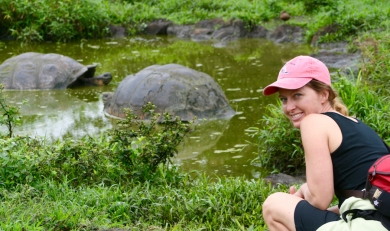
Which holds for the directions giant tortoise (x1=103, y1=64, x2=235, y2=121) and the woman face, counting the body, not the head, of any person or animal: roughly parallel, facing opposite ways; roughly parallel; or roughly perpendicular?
roughly parallel

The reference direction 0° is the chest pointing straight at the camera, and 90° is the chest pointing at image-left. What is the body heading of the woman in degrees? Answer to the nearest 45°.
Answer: approximately 90°

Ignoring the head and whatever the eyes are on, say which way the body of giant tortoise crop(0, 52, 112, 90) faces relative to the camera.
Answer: to the viewer's right

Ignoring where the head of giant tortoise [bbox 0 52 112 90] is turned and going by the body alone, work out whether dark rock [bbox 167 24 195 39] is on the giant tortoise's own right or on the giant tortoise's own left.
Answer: on the giant tortoise's own left

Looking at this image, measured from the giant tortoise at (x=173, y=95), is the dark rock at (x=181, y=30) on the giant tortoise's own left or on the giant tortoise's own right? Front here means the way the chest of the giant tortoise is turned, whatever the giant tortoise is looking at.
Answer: on the giant tortoise's own right

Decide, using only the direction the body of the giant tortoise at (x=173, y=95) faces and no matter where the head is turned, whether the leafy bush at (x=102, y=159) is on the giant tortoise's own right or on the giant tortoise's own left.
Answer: on the giant tortoise's own left

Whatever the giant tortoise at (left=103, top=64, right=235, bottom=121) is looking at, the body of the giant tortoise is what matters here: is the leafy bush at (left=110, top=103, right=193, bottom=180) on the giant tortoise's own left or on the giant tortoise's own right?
on the giant tortoise's own left

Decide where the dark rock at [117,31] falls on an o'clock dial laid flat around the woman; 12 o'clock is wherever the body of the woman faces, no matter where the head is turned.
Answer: The dark rock is roughly at 2 o'clock from the woman.

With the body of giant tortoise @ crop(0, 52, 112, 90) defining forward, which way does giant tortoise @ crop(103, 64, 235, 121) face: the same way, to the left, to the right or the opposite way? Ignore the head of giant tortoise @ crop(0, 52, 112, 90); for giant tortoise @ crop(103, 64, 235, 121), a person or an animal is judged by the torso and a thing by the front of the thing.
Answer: the opposite way

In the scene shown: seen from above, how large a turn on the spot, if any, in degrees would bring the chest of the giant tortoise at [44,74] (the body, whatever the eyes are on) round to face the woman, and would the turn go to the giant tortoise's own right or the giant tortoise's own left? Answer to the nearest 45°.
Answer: approximately 90° to the giant tortoise's own right

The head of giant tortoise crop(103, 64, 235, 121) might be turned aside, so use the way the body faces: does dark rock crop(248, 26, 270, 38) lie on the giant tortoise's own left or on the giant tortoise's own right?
on the giant tortoise's own right

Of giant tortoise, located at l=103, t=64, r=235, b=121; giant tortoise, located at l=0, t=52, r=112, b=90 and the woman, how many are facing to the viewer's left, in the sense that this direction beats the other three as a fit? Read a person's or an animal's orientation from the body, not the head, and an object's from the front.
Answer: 2

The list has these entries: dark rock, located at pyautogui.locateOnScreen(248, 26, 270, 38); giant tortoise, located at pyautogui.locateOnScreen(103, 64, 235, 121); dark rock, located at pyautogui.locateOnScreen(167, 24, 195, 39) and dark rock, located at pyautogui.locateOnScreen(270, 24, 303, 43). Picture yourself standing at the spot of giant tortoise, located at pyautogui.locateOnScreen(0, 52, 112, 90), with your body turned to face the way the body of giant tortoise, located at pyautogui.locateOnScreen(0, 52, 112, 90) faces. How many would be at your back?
0

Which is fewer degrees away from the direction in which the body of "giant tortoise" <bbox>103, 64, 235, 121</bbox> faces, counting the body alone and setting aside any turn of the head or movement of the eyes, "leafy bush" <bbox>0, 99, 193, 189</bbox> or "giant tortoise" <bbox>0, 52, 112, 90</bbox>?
the giant tortoise

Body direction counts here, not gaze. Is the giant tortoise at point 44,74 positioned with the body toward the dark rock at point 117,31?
no

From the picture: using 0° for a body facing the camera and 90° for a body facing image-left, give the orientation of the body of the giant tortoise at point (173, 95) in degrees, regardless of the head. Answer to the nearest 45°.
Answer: approximately 90°

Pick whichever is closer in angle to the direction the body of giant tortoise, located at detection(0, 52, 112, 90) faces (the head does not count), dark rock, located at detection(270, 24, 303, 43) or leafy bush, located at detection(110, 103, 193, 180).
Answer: the dark rock

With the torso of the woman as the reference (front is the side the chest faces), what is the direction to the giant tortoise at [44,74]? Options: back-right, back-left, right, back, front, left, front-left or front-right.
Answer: front-right
